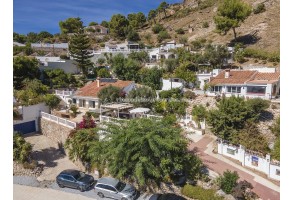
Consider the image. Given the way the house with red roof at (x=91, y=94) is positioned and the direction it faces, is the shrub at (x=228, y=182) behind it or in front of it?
in front

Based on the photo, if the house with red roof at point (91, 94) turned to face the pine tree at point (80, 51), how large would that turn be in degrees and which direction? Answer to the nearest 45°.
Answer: approximately 180°

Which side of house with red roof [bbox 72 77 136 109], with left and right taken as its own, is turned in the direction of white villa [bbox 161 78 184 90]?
left

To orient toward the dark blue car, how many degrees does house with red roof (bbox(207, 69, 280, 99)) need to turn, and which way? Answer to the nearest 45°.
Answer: approximately 45° to its right

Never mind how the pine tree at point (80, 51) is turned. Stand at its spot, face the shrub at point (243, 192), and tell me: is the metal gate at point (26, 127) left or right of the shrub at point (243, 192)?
right

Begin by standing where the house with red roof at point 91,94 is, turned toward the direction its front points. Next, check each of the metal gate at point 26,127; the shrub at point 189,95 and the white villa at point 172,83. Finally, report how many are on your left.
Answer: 2

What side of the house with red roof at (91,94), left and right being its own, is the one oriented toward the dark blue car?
front

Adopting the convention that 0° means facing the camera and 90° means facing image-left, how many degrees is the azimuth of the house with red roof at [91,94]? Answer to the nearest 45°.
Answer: approximately 0°

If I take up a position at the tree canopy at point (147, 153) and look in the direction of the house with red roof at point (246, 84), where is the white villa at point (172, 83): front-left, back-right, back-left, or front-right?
front-left

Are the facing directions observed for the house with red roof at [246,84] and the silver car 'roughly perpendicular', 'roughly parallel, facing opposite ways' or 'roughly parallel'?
roughly perpendicular

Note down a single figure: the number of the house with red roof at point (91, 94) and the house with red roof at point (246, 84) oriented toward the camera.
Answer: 2

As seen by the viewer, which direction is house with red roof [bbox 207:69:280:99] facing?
toward the camera

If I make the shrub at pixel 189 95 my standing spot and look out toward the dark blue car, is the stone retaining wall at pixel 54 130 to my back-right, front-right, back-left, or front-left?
front-right

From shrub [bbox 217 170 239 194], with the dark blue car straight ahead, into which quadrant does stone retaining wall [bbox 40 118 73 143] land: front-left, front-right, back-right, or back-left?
front-right

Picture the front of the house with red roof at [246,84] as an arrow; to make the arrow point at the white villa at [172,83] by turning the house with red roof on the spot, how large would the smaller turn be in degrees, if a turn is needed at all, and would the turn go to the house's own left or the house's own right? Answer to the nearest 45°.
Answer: approximately 90° to the house's own right
